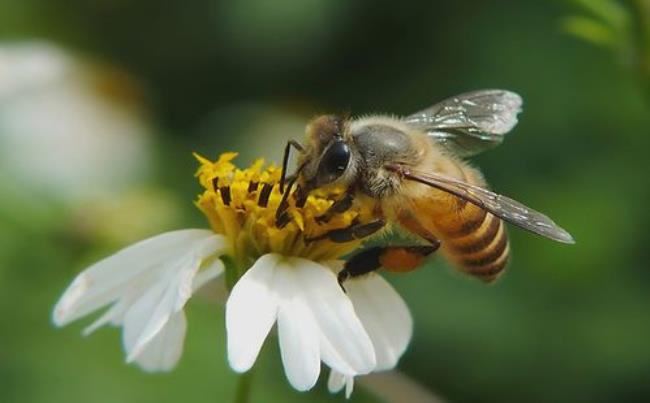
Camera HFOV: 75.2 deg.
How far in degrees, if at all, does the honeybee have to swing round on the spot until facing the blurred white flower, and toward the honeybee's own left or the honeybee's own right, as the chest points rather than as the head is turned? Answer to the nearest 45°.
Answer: approximately 45° to the honeybee's own right

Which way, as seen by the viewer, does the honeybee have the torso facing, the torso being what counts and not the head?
to the viewer's left
